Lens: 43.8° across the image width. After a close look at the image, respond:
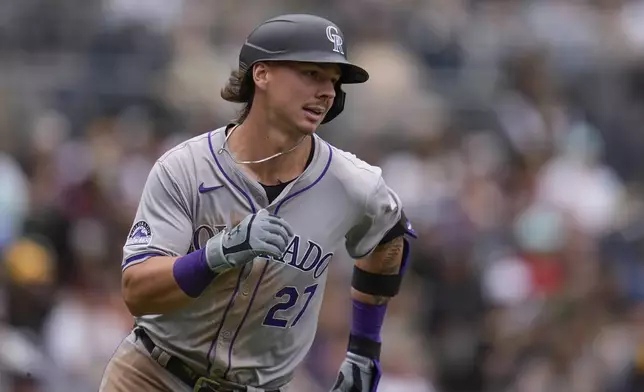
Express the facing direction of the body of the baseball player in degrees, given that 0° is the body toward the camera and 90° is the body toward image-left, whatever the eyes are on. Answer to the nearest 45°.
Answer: approximately 315°
